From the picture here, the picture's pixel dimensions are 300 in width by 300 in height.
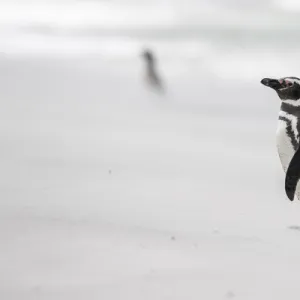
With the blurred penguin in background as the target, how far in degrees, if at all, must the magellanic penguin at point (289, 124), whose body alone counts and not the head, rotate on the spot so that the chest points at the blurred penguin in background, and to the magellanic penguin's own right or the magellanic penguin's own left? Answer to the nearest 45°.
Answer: approximately 90° to the magellanic penguin's own right

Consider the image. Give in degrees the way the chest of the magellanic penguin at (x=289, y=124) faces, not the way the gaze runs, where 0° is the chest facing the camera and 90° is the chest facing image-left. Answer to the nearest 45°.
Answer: approximately 90°
